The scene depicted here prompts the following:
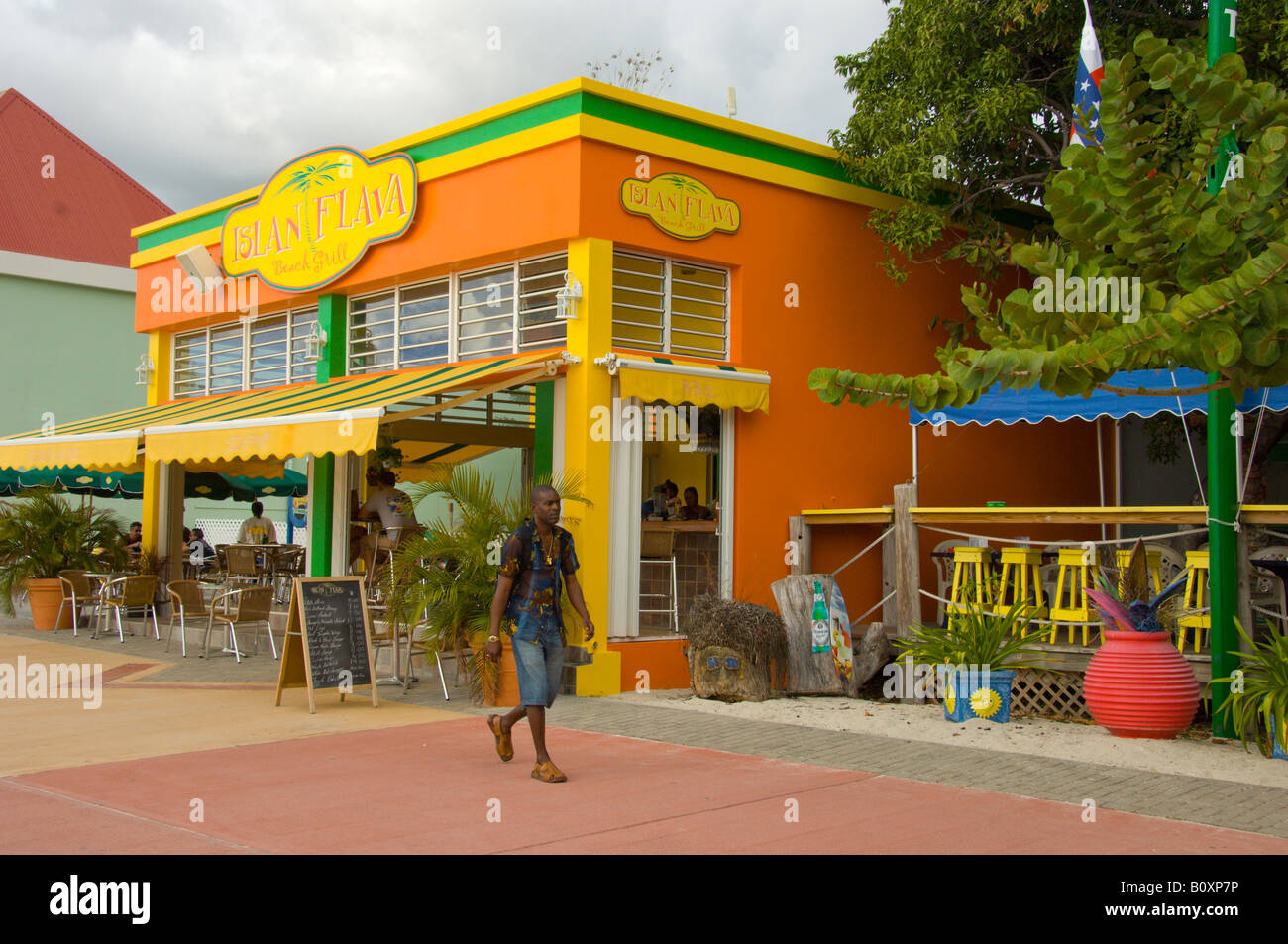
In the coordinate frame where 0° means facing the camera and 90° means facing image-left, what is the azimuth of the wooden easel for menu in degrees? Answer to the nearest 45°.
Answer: approximately 315°

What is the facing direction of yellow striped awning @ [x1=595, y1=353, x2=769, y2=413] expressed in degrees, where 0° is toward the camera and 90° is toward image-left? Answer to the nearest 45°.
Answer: approximately 315°

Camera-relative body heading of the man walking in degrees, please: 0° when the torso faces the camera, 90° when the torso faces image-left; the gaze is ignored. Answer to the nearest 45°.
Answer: approximately 315°

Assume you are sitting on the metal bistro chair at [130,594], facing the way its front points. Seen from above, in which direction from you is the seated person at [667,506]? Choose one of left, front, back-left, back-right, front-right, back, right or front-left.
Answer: back
